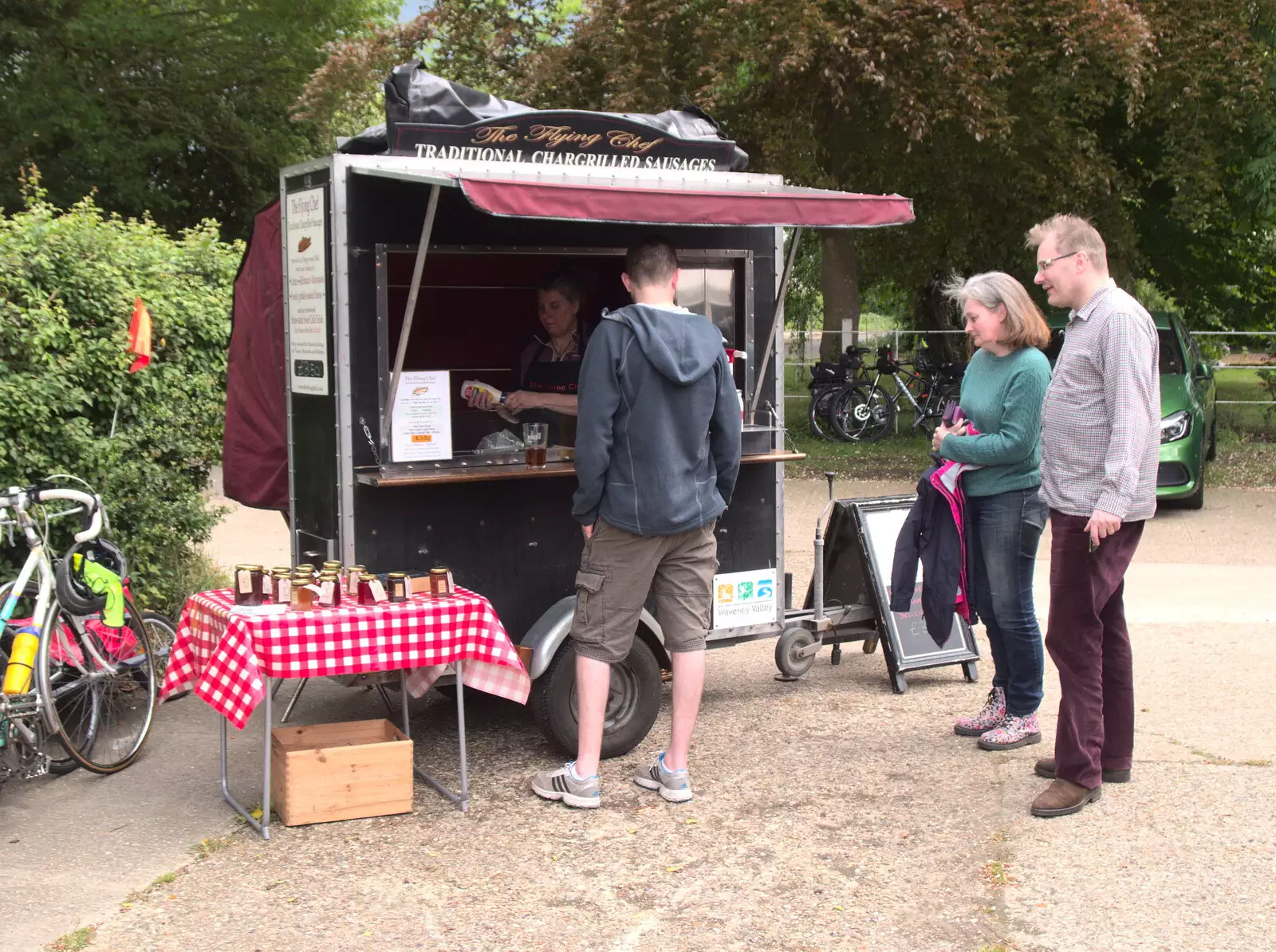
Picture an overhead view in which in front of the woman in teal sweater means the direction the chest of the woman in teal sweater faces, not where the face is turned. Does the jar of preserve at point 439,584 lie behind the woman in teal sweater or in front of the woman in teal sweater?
in front

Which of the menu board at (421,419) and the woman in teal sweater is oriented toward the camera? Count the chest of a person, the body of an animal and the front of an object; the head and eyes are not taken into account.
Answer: the menu board

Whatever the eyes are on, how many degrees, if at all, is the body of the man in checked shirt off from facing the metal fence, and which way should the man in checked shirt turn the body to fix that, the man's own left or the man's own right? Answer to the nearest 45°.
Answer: approximately 90° to the man's own right

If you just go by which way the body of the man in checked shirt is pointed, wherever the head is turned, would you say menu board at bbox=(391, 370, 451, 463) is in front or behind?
in front

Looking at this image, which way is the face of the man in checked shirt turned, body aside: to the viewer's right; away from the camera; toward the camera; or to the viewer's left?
to the viewer's left

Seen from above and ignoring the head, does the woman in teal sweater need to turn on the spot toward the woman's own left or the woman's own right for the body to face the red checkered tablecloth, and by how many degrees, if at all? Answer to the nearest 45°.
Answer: approximately 45° to the woman's own left

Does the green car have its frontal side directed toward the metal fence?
no

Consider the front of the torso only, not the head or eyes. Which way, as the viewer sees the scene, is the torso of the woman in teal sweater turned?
to the viewer's left

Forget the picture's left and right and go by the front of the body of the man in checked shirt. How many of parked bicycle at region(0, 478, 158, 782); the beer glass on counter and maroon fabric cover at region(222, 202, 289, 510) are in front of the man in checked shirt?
3

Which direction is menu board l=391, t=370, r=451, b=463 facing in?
toward the camera

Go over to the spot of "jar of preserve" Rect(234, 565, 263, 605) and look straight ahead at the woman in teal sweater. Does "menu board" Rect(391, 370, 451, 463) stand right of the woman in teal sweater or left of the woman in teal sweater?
left

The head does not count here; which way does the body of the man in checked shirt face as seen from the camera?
to the viewer's left

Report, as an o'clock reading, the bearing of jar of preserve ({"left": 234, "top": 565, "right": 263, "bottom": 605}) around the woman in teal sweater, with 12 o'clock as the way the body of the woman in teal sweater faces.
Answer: The jar of preserve is roughly at 11 o'clock from the woman in teal sweater.

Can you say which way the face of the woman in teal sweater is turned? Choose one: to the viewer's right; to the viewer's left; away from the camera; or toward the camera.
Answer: to the viewer's left

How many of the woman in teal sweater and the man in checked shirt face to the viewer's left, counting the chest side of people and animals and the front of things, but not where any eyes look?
2

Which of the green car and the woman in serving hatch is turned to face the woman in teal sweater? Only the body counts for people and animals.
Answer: the green car

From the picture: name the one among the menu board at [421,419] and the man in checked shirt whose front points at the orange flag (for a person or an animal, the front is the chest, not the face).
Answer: the man in checked shirt
